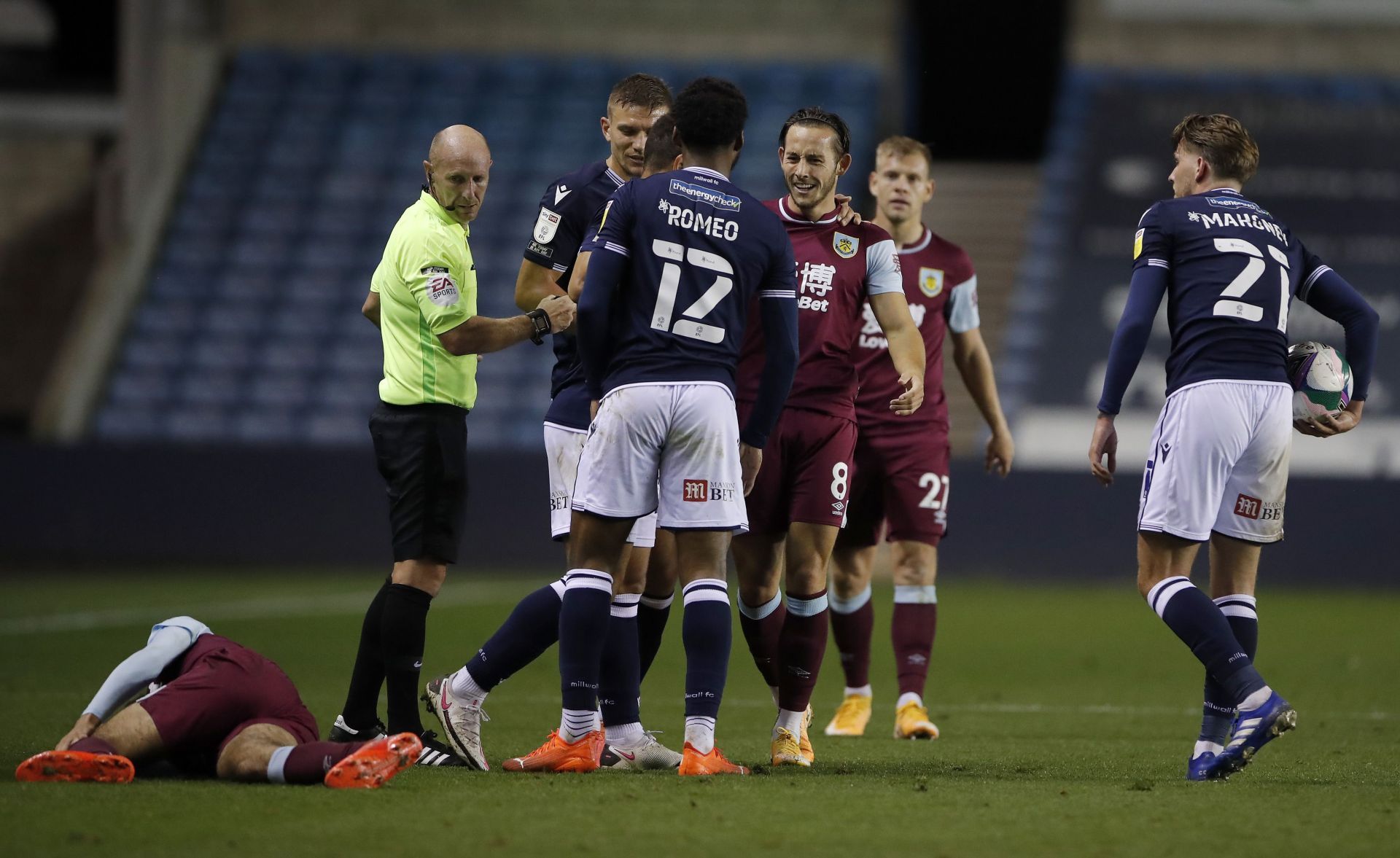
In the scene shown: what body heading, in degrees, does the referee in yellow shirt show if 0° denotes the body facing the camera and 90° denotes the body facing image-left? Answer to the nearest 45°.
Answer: approximately 270°
